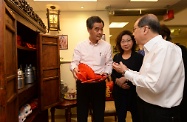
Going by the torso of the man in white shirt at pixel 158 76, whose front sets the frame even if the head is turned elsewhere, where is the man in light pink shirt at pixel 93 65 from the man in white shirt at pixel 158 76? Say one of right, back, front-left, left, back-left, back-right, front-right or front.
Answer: front-right

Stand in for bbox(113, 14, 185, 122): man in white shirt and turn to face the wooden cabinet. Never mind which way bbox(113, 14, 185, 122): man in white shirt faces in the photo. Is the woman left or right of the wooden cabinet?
right

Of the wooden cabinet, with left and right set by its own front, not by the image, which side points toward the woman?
front

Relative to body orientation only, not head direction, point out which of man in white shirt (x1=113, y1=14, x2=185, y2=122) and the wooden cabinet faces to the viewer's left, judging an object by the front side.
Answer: the man in white shirt

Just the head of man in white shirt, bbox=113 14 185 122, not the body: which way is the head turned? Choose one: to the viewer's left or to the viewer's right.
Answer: to the viewer's left

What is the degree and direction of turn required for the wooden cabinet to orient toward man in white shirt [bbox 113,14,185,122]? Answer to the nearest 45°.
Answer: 0° — it already faces them

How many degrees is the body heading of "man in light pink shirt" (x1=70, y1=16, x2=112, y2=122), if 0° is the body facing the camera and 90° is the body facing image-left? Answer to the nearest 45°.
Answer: approximately 0°

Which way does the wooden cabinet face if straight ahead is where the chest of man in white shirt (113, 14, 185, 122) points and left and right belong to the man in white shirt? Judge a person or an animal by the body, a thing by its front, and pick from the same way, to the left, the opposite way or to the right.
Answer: the opposite way

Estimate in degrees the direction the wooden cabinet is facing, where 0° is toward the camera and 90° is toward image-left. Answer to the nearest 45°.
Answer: approximately 315°

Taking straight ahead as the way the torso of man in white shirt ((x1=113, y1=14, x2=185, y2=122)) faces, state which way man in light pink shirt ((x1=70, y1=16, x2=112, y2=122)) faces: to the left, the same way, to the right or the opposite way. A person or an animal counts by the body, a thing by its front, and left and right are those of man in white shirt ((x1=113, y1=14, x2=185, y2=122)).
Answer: to the left

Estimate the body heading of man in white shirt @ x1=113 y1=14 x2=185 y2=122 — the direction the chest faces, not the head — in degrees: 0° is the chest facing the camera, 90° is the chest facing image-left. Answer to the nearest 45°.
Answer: approximately 90°

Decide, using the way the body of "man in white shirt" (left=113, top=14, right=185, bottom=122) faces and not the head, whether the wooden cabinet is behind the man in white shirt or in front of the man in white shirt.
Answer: in front

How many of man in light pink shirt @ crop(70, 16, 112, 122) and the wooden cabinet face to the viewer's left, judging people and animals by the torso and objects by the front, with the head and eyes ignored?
0
